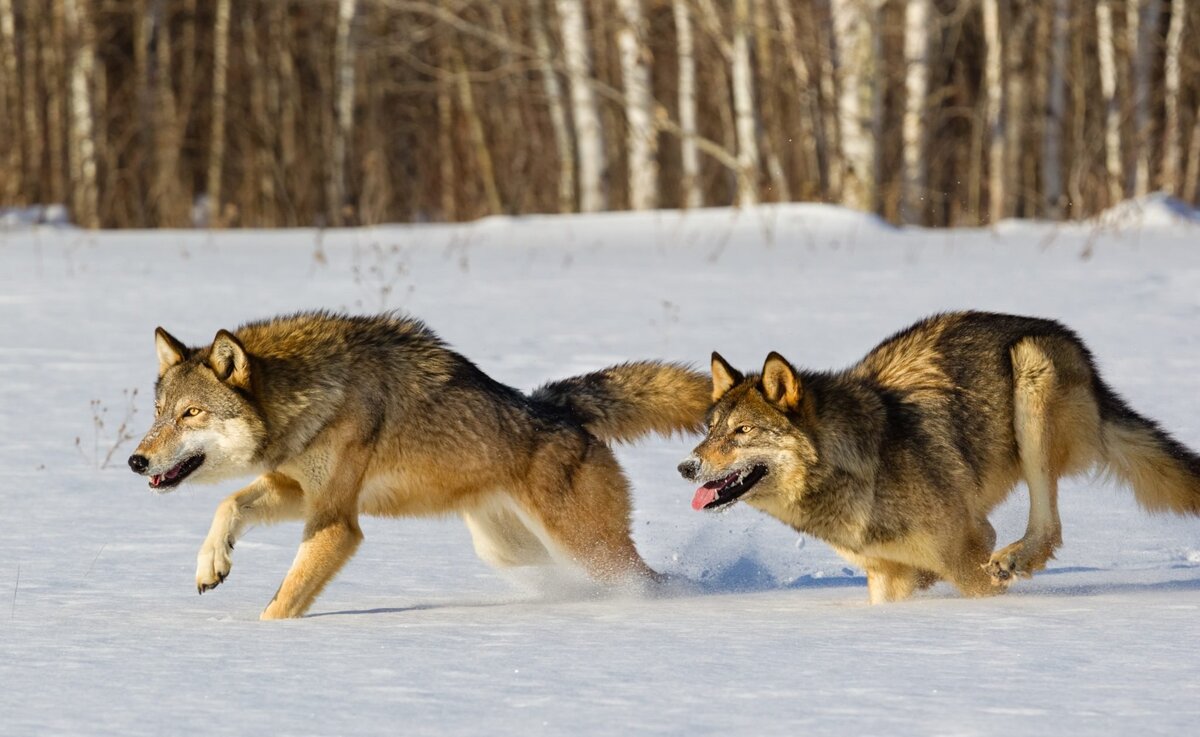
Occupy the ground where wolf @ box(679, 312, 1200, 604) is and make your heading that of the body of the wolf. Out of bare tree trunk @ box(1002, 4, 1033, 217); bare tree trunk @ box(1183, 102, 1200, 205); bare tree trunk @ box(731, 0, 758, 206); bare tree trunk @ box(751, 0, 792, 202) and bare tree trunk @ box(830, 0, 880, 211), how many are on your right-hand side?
5

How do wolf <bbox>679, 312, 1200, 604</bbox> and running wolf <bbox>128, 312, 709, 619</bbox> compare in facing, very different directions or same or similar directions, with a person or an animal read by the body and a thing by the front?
same or similar directions

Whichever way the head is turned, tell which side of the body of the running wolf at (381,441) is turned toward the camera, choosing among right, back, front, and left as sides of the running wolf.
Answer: left

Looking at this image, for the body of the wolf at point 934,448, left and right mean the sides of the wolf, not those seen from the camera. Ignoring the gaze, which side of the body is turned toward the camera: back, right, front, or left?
left

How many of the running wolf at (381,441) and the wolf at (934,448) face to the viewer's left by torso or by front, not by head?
2

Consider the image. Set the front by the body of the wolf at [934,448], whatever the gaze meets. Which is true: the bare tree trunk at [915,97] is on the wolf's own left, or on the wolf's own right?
on the wolf's own right

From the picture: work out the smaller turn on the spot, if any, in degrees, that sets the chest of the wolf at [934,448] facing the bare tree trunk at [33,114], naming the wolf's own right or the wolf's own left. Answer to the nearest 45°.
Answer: approximately 45° to the wolf's own right

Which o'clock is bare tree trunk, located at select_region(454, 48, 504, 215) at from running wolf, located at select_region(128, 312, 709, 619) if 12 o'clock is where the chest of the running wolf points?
The bare tree trunk is roughly at 3 o'clock from the running wolf.

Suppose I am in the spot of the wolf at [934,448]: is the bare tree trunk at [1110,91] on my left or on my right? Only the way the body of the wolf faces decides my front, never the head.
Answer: on my right

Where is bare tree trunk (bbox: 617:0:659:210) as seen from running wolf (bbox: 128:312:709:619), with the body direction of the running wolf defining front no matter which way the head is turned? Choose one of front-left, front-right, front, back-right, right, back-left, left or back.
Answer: right

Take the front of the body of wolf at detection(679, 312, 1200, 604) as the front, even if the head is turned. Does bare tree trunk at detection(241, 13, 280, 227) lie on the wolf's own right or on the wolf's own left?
on the wolf's own right

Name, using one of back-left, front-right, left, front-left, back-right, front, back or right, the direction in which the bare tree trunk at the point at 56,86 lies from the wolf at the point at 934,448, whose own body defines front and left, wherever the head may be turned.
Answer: front-right

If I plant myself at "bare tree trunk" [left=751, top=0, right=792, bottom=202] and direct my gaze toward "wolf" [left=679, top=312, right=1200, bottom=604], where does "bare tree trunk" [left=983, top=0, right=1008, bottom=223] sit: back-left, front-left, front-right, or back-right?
front-left
